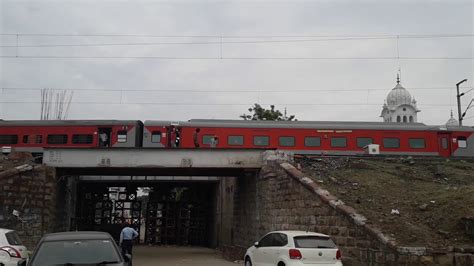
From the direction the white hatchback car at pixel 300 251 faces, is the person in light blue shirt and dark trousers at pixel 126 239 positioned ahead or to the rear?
ahead

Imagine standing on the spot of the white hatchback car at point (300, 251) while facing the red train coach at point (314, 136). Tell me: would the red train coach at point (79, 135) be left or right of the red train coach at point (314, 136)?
left

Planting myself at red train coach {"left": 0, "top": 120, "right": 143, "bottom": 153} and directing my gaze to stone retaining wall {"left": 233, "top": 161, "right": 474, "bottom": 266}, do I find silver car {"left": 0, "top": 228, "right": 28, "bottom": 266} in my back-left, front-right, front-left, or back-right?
front-right

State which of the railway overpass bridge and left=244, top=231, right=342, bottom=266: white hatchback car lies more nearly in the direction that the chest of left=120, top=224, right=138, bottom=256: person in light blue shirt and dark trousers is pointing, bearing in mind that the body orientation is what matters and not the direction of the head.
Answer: the railway overpass bridge

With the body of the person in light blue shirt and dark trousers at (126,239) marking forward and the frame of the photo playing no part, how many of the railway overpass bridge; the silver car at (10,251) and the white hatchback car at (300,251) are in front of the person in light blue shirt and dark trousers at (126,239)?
1

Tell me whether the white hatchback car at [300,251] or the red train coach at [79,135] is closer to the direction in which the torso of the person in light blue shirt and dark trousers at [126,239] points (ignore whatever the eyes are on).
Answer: the red train coach

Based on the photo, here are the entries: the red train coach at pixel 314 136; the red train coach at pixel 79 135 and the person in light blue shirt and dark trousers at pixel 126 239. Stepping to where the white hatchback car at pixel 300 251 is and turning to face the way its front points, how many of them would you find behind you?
0

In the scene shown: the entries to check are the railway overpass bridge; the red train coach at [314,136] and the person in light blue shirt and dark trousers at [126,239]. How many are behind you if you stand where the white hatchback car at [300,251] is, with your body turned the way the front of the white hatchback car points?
0

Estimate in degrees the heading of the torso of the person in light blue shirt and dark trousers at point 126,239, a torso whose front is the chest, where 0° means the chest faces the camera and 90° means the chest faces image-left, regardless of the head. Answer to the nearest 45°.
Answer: approximately 180°

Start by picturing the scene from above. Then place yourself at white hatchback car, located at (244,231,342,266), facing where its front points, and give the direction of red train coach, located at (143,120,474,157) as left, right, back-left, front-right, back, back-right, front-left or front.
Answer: front-right

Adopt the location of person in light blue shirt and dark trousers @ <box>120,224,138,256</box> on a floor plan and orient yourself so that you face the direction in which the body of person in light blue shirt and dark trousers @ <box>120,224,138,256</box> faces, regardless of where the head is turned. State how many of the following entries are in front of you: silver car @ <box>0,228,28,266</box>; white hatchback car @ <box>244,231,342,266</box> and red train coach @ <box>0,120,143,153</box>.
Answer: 1

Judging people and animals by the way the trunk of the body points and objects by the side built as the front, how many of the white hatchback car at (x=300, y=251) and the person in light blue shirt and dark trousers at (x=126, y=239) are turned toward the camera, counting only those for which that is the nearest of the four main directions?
0

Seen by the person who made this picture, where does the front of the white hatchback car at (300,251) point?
facing away from the viewer and to the left of the viewer

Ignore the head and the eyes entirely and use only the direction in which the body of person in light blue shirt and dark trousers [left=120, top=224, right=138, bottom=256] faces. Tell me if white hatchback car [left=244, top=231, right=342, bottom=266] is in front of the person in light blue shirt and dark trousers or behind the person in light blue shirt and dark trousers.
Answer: behind

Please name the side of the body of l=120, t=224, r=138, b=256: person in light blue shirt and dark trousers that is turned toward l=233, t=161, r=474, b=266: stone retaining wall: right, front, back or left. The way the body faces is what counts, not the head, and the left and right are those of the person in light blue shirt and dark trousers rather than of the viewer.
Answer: right

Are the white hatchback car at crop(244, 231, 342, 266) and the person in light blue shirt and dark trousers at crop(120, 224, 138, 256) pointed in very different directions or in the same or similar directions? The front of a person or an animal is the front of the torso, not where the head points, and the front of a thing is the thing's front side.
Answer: same or similar directions

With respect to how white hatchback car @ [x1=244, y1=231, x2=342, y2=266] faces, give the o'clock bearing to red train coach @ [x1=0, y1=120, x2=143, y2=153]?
The red train coach is roughly at 12 o'clock from the white hatchback car.

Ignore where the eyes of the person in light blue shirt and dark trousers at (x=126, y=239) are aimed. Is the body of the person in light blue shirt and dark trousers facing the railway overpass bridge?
yes
